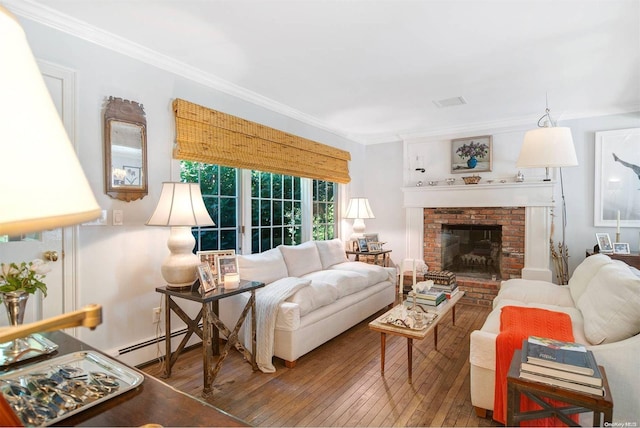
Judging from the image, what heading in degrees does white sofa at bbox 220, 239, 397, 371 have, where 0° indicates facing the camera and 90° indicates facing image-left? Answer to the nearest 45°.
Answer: approximately 315°

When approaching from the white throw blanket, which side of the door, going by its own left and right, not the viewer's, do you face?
front

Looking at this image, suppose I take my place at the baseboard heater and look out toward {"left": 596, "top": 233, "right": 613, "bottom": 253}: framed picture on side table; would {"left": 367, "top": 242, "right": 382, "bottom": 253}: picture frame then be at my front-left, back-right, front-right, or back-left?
front-left

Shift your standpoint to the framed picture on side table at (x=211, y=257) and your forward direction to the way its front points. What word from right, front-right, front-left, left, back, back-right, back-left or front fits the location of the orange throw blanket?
front-left

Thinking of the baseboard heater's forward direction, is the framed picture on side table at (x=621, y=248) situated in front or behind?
in front

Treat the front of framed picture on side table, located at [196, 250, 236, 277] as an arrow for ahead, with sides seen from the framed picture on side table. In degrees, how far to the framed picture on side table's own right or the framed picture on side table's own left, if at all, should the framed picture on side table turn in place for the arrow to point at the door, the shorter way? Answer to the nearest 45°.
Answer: approximately 90° to the framed picture on side table's own right

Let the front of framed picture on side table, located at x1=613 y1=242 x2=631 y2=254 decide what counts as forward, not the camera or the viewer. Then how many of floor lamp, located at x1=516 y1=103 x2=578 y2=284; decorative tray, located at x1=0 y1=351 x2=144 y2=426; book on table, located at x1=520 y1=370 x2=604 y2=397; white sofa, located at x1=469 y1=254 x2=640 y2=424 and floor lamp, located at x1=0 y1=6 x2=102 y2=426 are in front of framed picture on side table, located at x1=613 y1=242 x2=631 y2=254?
5

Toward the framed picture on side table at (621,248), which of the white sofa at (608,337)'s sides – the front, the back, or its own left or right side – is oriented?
right

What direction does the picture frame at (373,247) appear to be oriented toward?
toward the camera

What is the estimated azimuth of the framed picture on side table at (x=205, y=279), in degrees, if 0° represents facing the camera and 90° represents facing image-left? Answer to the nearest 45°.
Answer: approximately 315°

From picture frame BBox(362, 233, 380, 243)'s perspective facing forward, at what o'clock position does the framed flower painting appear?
The framed flower painting is roughly at 9 o'clock from the picture frame.

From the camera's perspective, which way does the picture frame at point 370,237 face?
toward the camera

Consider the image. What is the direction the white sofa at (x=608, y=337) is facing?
to the viewer's left

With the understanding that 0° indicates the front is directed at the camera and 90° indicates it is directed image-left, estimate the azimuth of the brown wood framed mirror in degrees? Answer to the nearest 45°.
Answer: approximately 315°
